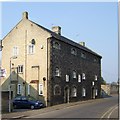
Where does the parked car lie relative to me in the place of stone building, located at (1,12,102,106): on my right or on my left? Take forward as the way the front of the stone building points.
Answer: on my right

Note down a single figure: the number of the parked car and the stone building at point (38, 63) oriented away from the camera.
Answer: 0

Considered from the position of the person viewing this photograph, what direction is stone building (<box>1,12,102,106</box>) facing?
facing the viewer and to the right of the viewer
